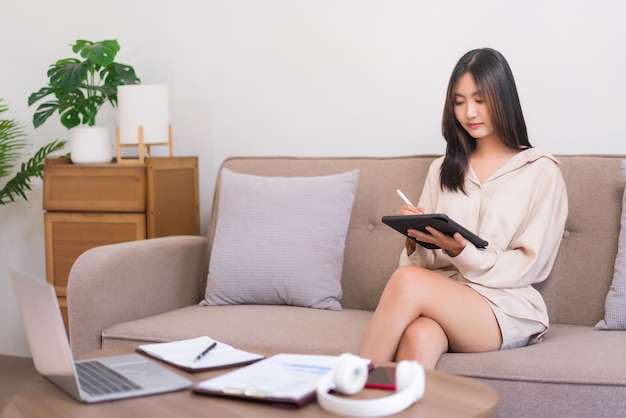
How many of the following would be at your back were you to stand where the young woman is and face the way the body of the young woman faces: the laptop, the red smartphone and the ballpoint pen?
0

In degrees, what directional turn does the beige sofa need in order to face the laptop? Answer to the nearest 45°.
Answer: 0° — it already faces it

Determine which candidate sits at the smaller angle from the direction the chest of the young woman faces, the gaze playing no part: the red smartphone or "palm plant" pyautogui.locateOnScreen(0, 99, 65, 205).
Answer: the red smartphone

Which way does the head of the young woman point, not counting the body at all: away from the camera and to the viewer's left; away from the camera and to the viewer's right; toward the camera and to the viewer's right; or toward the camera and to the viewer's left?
toward the camera and to the viewer's left

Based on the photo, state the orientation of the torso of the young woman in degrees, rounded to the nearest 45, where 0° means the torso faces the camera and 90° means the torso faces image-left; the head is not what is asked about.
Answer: approximately 45°

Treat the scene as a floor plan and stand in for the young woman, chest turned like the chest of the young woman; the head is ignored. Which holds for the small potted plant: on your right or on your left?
on your right

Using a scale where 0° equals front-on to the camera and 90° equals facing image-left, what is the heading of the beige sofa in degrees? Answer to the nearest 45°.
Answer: approximately 45°

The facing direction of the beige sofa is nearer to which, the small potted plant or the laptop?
the laptop

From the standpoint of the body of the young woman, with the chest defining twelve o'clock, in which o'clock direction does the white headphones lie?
The white headphones is roughly at 11 o'clock from the young woman.

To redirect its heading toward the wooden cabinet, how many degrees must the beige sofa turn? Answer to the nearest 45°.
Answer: approximately 90° to its right

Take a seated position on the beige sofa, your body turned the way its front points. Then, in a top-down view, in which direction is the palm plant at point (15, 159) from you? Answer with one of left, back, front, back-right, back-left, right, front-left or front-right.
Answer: right

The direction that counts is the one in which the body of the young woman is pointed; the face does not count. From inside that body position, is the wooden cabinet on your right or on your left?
on your right

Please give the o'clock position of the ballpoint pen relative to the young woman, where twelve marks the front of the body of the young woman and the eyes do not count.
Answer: The ballpoint pen is roughly at 12 o'clock from the young woman.

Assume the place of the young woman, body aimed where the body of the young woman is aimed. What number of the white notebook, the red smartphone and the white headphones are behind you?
0

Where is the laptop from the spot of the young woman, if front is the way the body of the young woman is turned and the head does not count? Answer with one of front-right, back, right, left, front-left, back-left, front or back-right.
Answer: front
